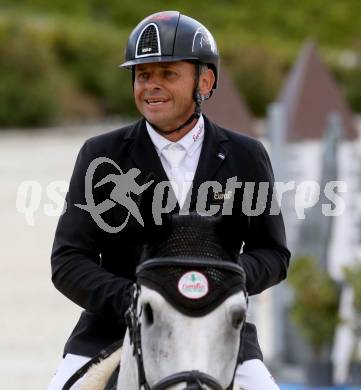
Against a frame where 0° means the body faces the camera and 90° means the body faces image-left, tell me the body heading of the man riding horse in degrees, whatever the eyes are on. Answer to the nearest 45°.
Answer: approximately 0°
